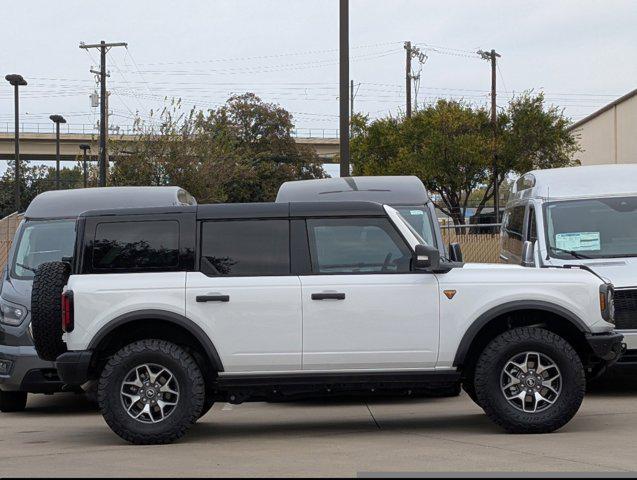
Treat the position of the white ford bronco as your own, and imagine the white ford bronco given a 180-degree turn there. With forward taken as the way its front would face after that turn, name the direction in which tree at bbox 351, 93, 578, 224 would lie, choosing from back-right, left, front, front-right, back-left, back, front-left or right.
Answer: right

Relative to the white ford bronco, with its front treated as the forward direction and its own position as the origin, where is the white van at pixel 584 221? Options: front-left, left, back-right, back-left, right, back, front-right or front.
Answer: front-left

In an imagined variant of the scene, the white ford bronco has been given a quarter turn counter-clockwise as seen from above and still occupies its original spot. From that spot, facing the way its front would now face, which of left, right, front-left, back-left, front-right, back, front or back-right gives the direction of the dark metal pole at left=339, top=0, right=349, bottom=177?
front

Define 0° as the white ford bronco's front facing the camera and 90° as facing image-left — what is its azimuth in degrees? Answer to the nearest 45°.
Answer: approximately 270°
